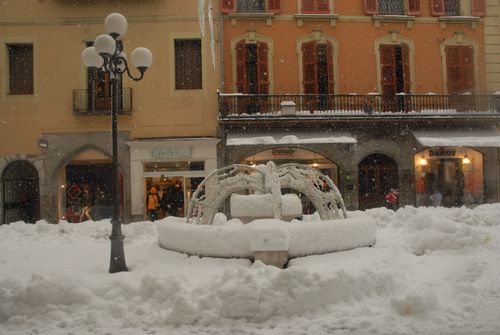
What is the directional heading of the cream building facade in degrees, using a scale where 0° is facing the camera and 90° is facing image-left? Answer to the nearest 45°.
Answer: approximately 0°

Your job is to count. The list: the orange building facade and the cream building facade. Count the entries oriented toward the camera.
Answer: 2

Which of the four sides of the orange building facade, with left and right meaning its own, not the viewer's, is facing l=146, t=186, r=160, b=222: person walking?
right

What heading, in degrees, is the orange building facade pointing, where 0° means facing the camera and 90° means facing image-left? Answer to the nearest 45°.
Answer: approximately 0°

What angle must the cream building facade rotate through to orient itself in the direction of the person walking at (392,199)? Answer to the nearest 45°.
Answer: approximately 90° to its left

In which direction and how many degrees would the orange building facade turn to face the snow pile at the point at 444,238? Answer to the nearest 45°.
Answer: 0° — it already faces it

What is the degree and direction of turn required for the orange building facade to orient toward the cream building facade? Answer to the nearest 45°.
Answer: approximately 90° to its right

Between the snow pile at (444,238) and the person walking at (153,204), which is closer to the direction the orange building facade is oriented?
the snow pile

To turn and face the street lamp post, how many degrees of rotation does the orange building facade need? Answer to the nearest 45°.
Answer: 0° — it already faces it
